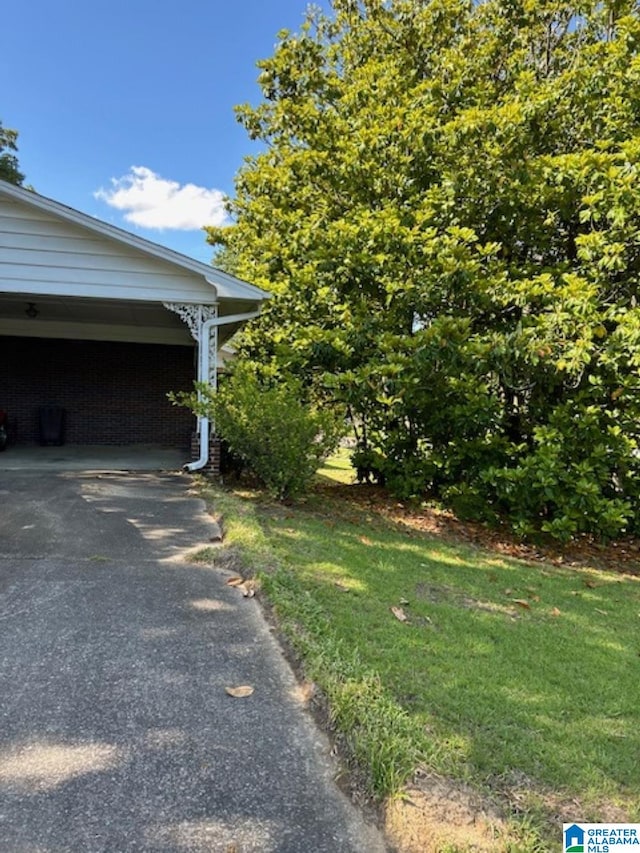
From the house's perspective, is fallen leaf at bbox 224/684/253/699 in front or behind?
in front

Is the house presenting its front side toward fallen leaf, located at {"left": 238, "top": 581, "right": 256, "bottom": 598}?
yes

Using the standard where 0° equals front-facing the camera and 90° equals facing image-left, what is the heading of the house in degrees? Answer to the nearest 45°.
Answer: approximately 0°

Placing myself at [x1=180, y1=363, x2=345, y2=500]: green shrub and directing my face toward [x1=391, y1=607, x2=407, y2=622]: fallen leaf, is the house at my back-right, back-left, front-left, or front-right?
back-right

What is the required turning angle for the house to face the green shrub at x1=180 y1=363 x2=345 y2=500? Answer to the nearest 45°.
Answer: approximately 45° to its left
